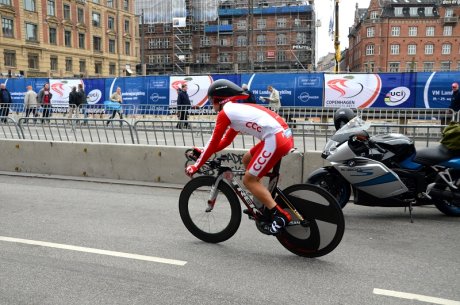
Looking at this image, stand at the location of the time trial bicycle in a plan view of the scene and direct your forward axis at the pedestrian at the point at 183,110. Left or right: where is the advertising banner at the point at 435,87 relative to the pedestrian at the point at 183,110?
right

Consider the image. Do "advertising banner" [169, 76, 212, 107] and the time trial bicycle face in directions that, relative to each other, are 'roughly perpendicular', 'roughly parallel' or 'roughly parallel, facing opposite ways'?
roughly perpendicular

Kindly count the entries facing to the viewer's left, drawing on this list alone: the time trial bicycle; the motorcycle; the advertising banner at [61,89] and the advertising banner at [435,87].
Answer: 2

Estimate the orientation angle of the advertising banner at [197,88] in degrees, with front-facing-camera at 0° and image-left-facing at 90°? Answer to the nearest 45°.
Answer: approximately 0°

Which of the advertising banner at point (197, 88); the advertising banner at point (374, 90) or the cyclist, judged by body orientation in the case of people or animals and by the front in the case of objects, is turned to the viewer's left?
the cyclist

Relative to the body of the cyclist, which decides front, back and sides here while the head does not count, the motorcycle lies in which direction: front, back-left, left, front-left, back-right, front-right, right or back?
back-right

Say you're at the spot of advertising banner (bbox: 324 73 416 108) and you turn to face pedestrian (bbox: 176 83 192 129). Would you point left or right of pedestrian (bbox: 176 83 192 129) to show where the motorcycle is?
left

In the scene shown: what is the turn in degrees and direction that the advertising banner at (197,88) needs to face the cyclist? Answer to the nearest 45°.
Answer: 0° — it already faces them

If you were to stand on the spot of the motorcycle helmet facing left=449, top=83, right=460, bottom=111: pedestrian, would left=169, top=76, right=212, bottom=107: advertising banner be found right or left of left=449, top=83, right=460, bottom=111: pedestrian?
left

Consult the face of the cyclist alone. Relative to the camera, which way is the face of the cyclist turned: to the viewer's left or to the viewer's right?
to the viewer's left

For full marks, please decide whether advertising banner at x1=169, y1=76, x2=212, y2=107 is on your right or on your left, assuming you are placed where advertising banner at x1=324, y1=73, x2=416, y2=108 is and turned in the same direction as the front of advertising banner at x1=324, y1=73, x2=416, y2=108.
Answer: on your right

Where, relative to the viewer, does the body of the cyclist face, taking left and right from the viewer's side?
facing to the left of the viewer

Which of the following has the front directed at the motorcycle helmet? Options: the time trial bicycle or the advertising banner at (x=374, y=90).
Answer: the advertising banner

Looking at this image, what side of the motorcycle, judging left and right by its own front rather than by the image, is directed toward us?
left
